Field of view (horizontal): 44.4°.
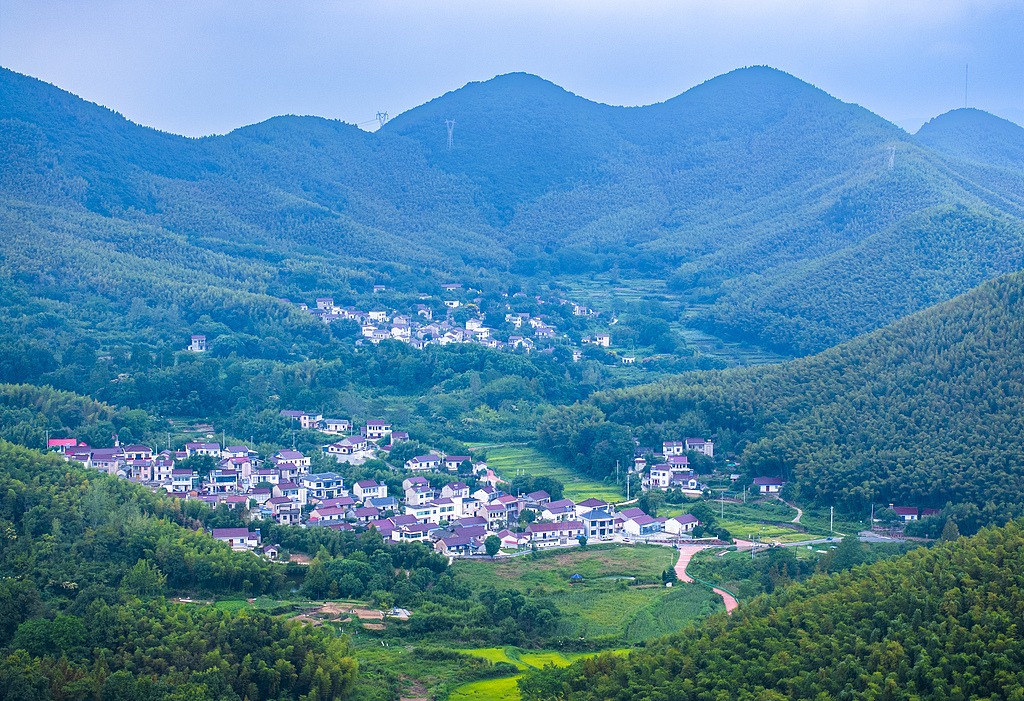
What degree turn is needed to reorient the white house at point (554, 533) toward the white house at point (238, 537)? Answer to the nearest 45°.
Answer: approximately 45° to its right

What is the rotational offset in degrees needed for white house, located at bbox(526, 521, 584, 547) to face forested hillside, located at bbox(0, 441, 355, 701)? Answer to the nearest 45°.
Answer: approximately 45° to its right

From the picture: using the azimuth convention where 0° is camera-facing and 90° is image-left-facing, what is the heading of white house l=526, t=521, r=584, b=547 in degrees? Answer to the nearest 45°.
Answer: approximately 0°

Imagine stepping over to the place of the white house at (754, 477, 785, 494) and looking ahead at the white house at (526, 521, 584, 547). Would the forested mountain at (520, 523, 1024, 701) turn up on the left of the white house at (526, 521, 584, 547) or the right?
left

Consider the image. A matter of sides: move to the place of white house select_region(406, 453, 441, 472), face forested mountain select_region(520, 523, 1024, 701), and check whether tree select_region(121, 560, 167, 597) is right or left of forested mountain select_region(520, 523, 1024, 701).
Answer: right

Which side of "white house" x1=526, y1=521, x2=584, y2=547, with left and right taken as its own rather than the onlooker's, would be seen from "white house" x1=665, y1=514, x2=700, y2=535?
left

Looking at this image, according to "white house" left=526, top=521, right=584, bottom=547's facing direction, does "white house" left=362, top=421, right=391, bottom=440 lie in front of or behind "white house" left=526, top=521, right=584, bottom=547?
behind

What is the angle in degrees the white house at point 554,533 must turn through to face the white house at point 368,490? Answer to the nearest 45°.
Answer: approximately 135° to its right

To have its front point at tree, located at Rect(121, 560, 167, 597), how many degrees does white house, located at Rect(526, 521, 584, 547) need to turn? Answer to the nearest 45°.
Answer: approximately 45° to its right

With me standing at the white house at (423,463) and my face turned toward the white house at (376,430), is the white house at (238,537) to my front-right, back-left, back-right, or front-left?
back-left

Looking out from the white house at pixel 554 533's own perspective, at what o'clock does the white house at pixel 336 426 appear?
the white house at pixel 336 426 is roughly at 5 o'clock from the white house at pixel 554 533.

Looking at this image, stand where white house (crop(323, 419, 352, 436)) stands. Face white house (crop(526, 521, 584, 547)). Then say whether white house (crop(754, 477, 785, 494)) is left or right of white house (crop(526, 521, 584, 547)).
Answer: left
